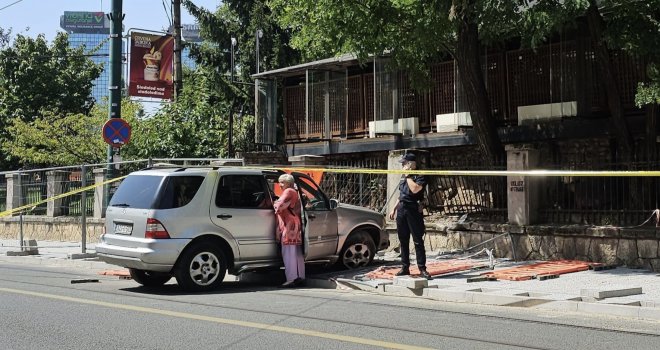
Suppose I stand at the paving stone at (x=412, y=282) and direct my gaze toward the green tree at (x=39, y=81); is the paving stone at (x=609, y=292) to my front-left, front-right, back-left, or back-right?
back-right

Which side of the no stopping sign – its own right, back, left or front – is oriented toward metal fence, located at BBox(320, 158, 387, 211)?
left

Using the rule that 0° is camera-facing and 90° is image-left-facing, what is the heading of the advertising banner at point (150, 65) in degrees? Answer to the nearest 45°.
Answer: approximately 0°

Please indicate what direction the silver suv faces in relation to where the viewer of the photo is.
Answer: facing away from the viewer and to the right of the viewer
